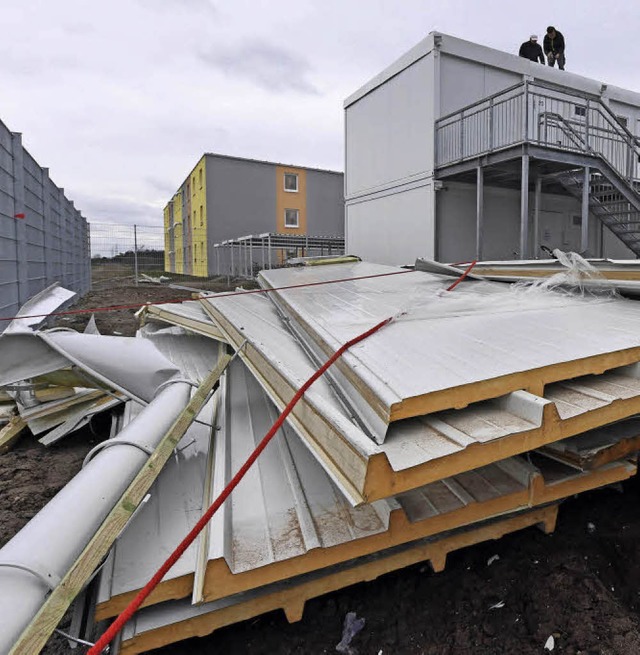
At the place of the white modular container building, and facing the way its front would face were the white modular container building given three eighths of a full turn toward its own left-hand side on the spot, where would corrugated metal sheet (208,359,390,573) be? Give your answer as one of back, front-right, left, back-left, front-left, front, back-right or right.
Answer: back

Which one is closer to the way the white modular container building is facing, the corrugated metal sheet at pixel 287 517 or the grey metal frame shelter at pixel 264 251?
the corrugated metal sheet

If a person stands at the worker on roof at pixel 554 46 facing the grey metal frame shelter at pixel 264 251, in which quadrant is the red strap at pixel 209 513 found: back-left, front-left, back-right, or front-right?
back-left

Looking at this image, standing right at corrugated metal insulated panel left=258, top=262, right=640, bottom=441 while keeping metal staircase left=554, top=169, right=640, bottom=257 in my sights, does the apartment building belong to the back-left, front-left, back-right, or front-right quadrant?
front-left

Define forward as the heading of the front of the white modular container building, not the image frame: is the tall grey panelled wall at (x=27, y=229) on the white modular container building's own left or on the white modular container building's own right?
on the white modular container building's own right

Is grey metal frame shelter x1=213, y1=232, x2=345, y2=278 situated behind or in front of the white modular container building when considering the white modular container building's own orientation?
behind

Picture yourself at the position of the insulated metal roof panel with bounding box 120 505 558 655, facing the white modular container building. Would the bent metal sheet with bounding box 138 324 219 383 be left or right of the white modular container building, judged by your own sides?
left

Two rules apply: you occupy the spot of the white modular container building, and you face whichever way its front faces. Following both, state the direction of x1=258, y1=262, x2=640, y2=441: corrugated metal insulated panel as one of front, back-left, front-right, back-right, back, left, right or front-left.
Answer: front-right

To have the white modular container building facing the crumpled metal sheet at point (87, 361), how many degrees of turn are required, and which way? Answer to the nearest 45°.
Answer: approximately 45° to its right

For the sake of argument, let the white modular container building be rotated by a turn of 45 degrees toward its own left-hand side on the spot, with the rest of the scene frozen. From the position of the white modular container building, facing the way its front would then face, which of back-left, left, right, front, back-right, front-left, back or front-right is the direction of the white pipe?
right

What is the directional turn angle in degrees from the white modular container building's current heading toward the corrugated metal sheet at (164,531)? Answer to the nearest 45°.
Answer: approximately 45° to its right

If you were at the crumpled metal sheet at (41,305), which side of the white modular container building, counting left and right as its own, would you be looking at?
right

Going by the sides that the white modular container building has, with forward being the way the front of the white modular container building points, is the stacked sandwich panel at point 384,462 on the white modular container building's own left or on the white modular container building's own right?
on the white modular container building's own right
